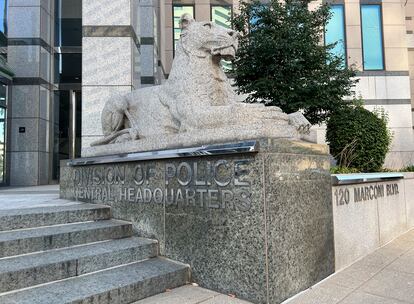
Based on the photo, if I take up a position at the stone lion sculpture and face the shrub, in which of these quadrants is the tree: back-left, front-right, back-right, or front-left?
front-left

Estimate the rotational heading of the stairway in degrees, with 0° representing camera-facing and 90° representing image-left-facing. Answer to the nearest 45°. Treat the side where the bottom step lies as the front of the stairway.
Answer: approximately 315°

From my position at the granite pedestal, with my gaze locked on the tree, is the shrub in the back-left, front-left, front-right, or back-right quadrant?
front-right

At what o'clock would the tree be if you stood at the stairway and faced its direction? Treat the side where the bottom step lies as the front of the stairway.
The tree is roughly at 9 o'clock from the stairway.

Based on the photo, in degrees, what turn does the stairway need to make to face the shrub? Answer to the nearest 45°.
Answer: approximately 90° to its left
